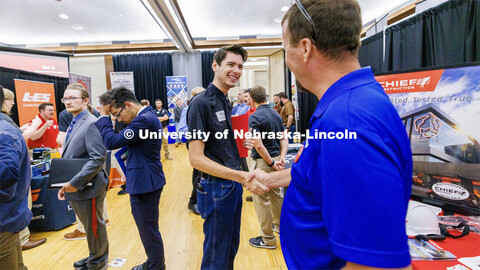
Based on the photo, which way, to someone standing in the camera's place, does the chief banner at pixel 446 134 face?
facing the viewer and to the left of the viewer

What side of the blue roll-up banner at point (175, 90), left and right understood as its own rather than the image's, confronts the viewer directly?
front

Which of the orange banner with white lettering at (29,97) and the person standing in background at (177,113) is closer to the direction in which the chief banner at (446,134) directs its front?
the orange banner with white lettering

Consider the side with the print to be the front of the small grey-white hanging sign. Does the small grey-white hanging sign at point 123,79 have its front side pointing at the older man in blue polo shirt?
yes

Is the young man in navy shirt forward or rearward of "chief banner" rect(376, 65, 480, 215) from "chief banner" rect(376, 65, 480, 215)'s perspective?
forward

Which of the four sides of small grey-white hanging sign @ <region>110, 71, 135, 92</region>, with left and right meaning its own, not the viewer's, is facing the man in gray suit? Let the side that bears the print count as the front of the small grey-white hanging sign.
front

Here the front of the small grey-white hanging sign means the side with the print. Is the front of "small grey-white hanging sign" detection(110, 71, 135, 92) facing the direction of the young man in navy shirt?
yes
